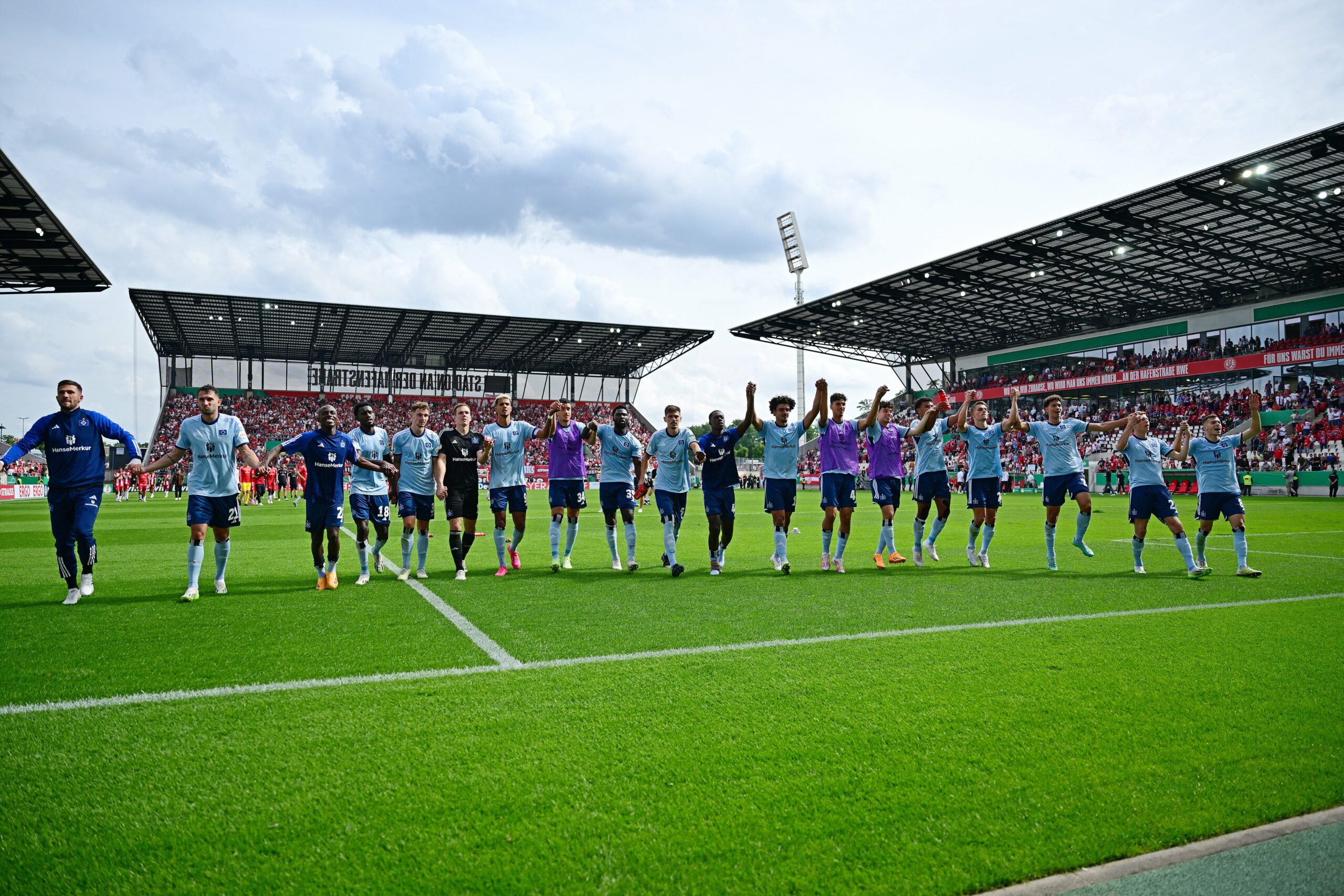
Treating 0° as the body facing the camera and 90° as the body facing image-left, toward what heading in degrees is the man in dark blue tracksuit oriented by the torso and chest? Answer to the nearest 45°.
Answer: approximately 0°
